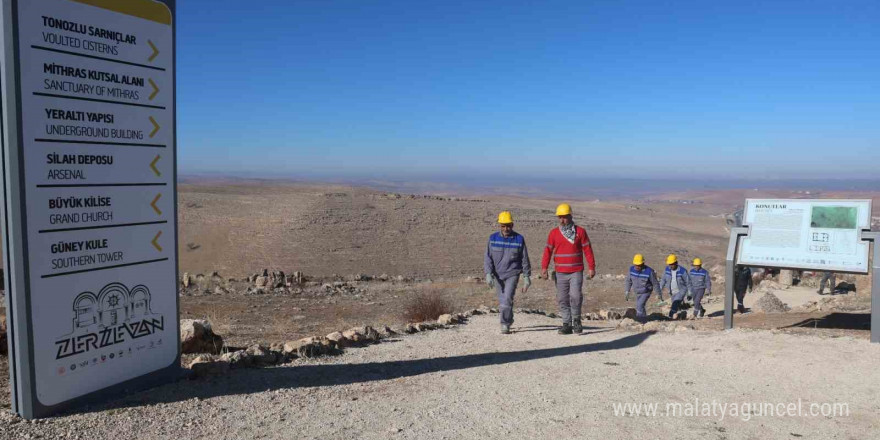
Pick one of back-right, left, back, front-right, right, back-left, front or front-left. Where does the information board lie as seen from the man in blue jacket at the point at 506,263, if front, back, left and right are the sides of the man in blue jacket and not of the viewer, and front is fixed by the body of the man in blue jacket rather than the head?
left

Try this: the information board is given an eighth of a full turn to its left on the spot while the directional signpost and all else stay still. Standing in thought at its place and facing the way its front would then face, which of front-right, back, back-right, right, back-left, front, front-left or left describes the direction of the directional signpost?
right

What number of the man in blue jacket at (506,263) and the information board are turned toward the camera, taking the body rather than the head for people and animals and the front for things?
2

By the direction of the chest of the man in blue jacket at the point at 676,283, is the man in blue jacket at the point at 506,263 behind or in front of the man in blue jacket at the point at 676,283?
in front

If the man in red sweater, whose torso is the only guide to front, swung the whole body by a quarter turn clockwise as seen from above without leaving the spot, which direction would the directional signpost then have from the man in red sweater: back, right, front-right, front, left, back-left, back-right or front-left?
front-left

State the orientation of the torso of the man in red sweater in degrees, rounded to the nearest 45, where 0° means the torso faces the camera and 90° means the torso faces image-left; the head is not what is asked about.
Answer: approximately 0°

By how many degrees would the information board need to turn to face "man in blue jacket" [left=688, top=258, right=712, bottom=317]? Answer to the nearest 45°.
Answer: approximately 135° to its right

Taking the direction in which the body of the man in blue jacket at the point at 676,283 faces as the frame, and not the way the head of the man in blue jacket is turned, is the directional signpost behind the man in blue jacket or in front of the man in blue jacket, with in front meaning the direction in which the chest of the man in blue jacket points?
in front

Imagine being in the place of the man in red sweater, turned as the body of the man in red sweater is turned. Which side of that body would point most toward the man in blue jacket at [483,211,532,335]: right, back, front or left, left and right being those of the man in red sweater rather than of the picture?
right
